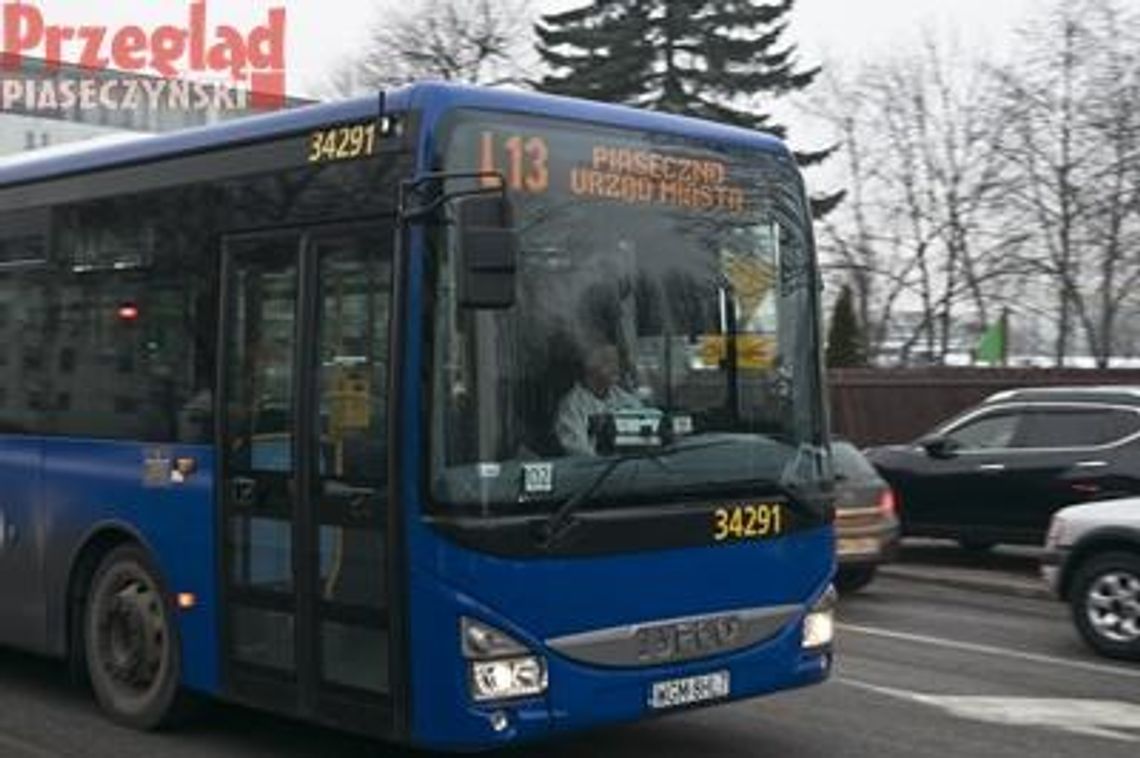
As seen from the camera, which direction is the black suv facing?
to the viewer's left

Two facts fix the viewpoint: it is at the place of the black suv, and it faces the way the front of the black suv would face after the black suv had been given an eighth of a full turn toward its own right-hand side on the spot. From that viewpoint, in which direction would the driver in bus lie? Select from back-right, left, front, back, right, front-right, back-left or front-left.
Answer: back-left

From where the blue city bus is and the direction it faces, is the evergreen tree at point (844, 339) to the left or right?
on its left

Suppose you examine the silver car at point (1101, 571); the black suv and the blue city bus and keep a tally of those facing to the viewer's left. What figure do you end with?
2

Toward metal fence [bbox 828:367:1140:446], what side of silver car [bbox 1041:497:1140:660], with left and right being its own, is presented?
right

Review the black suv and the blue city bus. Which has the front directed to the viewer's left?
the black suv

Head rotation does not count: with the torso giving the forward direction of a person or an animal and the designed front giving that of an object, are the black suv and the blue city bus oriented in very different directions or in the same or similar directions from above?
very different directions

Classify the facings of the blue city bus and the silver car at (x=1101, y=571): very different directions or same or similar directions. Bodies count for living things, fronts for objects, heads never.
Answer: very different directions

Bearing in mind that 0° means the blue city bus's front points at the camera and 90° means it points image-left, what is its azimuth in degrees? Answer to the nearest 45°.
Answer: approximately 315°

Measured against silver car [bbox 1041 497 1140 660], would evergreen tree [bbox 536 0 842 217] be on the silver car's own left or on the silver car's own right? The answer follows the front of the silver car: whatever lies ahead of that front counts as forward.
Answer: on the silver car's own right

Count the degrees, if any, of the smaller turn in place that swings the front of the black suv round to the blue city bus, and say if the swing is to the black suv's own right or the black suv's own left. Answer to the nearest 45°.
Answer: approximately 90° to the black suv's own left

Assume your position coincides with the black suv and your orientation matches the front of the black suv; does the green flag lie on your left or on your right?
on your right

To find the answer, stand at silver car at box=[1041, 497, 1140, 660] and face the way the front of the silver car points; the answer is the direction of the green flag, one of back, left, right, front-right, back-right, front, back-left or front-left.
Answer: right

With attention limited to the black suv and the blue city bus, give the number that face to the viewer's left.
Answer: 1

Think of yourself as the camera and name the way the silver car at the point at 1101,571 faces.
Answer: facing to the left of the viewer

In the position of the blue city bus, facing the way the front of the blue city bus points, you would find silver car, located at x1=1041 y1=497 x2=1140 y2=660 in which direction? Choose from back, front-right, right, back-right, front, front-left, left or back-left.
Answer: left
